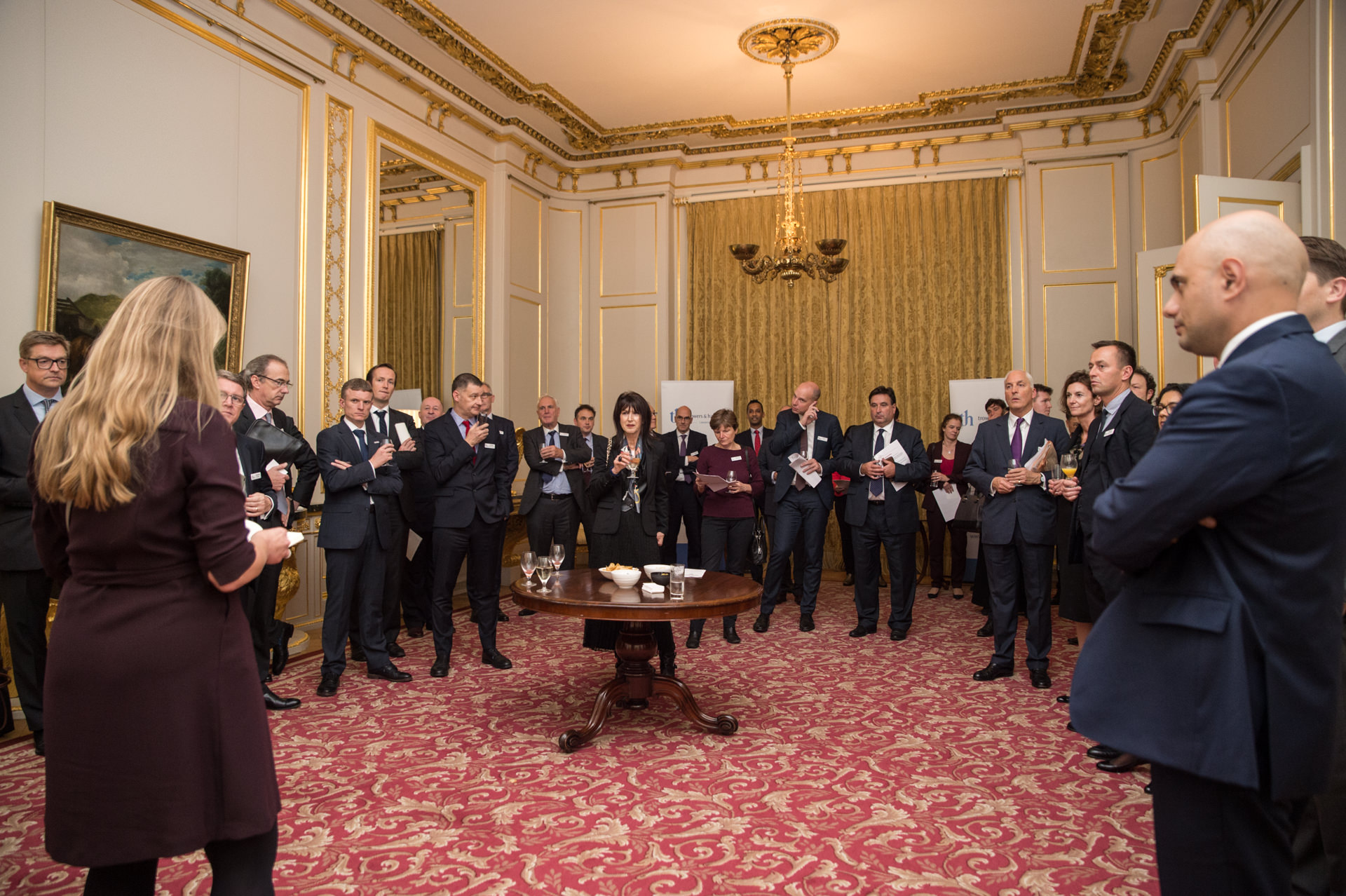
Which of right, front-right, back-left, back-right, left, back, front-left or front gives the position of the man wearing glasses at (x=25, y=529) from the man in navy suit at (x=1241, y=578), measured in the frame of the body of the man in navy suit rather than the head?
front

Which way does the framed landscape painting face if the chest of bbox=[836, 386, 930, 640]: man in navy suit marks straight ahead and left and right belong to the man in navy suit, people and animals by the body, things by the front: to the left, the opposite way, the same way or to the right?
to the left

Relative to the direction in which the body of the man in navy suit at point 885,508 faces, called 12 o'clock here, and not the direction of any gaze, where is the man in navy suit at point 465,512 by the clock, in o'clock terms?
the man in navy suit at point 465,512 is roughly at 2 o'clock from the man in navy suit at point 885,508.

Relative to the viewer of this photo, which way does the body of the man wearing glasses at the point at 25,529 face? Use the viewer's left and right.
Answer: facing the viewer and to the right of the viewer

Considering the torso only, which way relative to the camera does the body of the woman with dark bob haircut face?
toward the camera

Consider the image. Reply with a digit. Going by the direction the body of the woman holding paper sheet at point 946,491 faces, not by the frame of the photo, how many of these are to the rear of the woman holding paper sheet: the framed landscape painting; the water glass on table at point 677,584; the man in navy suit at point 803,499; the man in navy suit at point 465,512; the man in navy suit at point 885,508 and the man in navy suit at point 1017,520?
0

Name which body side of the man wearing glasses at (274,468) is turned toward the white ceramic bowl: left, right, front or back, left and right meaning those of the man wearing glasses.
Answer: front

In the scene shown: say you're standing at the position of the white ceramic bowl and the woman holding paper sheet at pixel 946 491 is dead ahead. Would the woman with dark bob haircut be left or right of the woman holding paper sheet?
left

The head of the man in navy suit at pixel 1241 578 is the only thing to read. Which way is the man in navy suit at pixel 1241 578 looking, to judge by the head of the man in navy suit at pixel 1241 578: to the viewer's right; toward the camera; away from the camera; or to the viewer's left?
to the viewer's left

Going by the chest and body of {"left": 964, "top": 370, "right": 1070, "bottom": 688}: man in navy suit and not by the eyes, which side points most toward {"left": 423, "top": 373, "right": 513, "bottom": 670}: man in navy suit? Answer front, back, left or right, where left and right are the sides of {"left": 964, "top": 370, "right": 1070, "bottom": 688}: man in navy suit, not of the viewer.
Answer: right

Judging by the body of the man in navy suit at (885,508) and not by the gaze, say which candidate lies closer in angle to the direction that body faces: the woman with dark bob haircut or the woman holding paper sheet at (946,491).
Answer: the woman with dark bob haircut

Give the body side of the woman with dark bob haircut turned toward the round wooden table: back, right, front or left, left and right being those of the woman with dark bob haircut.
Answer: front

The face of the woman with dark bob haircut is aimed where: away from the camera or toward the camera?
toward the camera

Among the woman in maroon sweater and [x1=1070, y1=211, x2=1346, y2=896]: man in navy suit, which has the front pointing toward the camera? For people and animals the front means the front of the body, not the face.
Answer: the woman in maroon sweater

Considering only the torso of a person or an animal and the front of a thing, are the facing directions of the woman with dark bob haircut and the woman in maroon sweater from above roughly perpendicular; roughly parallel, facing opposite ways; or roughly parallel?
roughly parallel

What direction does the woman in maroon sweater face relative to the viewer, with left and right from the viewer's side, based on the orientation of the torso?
facing the viewer

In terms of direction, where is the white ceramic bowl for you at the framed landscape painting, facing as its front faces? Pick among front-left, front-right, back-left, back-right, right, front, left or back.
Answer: front

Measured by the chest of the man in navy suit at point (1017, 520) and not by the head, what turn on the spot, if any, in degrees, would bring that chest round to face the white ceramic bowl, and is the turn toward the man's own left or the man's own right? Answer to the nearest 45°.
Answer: approximately 45° to the man's own right

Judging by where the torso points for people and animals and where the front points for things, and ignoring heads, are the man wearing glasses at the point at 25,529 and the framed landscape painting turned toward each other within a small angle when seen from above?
no

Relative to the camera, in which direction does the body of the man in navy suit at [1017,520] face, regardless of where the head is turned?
toward the camera
